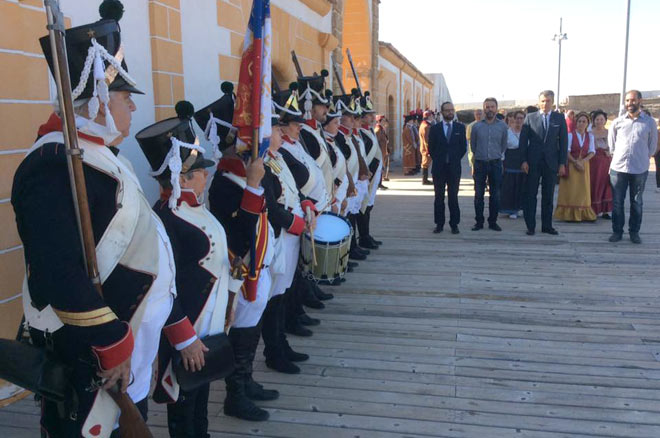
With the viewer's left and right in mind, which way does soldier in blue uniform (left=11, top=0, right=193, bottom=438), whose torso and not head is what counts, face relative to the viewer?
facing to the right of the viewer

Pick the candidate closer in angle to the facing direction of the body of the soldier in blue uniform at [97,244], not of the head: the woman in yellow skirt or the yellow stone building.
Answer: the woman in yellow skirt

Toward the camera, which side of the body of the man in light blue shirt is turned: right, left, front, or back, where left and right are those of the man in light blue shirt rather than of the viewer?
front

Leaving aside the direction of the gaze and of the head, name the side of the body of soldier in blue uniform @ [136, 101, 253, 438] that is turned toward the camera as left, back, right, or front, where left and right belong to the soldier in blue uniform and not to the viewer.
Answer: right

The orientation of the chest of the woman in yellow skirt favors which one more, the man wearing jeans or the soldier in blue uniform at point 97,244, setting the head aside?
the soldier in blue uniform

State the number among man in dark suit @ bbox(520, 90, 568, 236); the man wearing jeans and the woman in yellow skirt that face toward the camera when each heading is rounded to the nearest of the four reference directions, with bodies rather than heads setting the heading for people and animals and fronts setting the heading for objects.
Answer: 3

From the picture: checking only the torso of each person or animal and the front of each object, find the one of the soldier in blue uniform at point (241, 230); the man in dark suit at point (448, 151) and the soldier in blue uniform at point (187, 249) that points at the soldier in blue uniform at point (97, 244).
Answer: the man in dark suit

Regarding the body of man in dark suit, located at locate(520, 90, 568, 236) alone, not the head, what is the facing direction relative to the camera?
toward the camera

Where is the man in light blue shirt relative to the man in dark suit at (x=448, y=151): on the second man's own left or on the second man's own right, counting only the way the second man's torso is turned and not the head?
on the second man's own left

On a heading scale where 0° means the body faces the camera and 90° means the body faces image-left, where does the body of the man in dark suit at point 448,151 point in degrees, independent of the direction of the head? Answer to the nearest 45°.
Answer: approximately 0°

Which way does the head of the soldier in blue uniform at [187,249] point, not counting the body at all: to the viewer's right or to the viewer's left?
to the viewer's right
